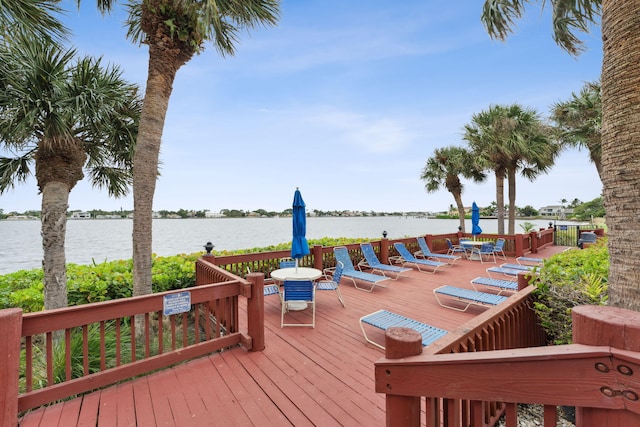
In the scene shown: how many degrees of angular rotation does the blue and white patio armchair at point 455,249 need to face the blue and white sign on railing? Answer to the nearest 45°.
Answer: approximately 90° to its right

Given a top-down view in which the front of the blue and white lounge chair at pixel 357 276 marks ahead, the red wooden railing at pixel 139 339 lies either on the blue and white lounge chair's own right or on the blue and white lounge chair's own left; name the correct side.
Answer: on the blue and white lounge chair's own right

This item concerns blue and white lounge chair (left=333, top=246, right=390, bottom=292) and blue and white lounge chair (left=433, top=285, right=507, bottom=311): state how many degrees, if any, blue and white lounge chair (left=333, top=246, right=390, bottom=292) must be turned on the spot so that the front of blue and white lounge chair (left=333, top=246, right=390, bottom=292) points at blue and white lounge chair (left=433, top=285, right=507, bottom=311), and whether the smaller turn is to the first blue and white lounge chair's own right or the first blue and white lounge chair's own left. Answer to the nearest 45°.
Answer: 0° — it already faces it

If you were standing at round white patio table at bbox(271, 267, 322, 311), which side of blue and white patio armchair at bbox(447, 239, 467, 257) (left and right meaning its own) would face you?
right

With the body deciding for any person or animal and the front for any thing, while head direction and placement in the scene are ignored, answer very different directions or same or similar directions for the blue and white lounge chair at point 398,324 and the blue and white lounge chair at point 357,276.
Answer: very different directions

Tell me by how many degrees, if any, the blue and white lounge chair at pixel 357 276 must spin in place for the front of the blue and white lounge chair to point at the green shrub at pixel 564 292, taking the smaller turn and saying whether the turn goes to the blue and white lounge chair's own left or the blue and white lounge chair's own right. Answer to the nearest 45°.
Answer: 0° — it already faces it

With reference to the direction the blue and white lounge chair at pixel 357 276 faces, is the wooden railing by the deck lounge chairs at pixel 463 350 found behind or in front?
in front

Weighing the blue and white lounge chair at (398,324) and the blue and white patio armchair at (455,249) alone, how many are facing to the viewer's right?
1
